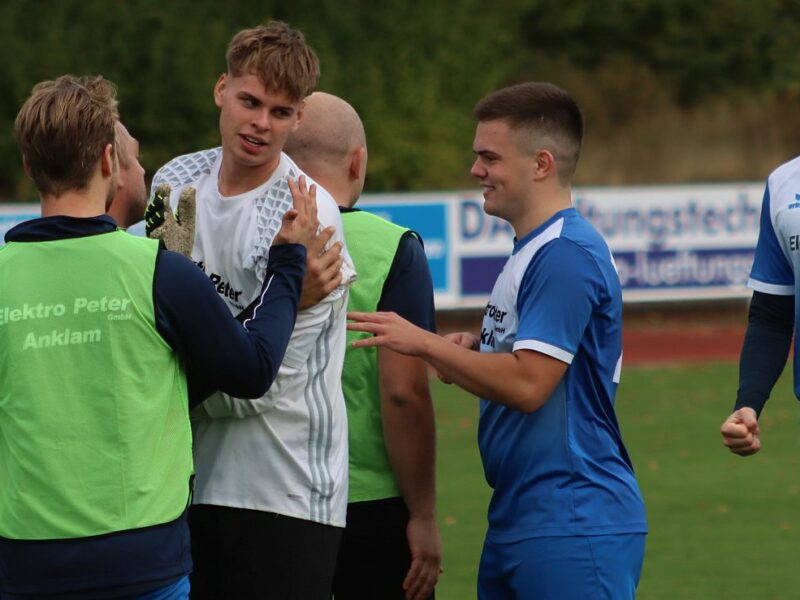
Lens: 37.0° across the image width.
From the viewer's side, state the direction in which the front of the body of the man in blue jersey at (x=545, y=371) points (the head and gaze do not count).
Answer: to the viewer's left

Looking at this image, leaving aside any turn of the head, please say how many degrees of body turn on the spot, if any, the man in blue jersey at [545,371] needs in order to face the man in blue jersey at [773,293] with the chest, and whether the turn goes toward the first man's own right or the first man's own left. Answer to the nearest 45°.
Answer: approximately 135° to the first man's own right

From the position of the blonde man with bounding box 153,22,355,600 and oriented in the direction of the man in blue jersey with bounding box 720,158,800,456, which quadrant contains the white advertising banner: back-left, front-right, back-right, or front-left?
front-left

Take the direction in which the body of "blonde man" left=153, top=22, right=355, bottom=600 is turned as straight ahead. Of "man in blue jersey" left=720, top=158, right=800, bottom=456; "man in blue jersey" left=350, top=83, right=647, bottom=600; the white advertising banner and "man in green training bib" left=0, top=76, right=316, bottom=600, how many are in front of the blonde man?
1

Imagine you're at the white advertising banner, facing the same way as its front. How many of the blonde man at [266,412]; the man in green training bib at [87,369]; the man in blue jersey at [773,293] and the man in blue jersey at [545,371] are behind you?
0

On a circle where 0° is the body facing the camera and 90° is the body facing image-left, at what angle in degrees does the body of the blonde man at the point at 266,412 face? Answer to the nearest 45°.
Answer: approximately 45°

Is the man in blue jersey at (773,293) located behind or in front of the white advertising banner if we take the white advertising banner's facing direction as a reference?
in front

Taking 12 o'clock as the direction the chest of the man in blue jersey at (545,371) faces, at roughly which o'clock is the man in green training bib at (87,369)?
The man in green training bib is roughly at 11 o'clock from the man in blue jersey.

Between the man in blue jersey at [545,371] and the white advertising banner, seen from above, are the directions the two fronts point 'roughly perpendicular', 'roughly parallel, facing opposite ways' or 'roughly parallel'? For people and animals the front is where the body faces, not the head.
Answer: roughly perpendicular

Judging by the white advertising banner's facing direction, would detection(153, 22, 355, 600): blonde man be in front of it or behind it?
in front

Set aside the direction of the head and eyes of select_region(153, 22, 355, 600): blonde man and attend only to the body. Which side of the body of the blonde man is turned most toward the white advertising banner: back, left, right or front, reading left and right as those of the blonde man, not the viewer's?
back

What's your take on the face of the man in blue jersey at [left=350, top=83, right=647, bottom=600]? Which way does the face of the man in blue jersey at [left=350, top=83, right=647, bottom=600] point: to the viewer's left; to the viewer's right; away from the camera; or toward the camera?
to the viewer's left

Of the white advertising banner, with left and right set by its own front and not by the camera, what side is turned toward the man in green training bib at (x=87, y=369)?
front
